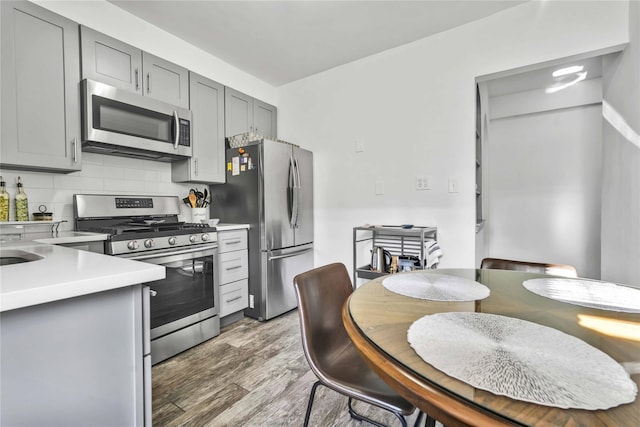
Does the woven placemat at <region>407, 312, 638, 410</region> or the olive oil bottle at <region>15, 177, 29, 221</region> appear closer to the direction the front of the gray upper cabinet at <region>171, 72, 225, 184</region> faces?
the woven placemat

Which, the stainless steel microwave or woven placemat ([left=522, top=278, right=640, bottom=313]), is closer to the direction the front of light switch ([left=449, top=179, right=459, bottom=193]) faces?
the woven placemat

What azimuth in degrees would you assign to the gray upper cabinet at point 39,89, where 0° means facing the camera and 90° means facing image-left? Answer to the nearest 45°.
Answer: approximately 315°

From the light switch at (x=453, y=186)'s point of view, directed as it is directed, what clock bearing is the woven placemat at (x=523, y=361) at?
The woven placemat is roughly at 12 o'clock from the light switch.

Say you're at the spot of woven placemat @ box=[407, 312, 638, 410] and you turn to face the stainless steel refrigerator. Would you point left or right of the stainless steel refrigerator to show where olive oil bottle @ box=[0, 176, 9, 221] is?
left

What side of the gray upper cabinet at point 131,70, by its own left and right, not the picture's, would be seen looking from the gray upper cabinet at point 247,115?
left

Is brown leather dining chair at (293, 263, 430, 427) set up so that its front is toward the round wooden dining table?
yes

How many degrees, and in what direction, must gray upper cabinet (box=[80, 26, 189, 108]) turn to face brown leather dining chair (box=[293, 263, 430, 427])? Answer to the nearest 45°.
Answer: approximately 45° to its right

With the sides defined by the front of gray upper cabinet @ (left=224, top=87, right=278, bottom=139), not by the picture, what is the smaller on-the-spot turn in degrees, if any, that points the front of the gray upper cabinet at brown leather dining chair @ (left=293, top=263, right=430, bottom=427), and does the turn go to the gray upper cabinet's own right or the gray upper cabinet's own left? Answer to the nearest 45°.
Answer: approximately 45° to the gray upper cabinet's own right

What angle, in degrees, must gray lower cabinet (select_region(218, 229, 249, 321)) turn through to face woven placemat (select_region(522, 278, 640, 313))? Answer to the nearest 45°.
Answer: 0° — it already faces it

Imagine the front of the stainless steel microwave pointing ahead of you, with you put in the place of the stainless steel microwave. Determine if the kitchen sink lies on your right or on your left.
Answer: on your right
